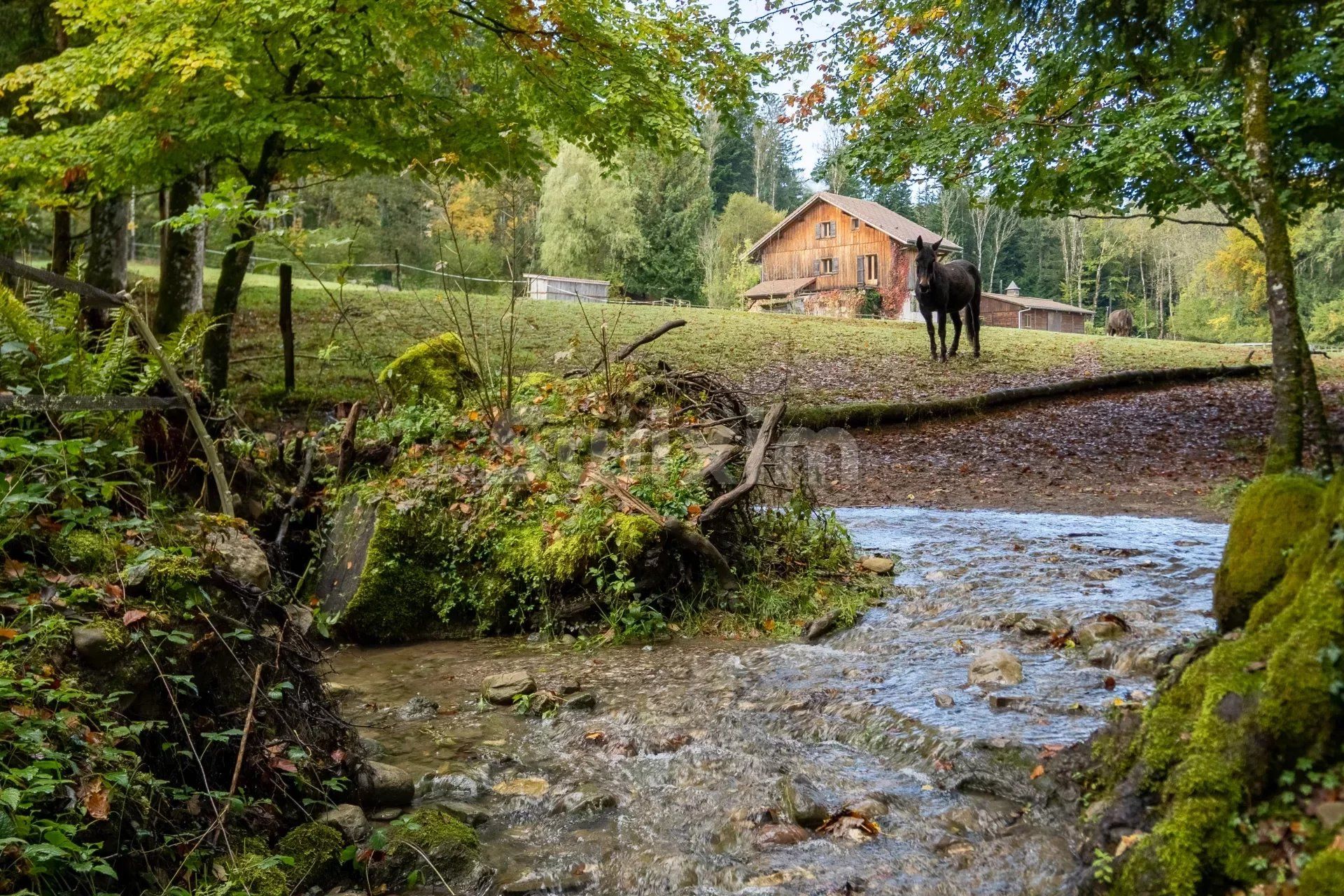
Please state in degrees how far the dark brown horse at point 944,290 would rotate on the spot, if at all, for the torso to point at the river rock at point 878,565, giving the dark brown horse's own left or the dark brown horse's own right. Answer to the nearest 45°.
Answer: approximately 45° to the dark brown horse's own left

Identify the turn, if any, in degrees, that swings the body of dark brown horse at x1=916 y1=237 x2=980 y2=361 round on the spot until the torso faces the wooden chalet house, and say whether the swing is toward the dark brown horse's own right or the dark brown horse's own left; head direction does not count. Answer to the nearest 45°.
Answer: approximately 135° to the dark brown horse's own right

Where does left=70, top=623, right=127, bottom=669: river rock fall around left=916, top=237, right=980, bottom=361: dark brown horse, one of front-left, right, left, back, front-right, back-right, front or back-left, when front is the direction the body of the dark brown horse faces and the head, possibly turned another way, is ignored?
front-left

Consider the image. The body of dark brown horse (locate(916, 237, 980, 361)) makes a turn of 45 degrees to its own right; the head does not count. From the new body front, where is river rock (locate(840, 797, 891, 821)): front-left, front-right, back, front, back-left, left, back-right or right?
left

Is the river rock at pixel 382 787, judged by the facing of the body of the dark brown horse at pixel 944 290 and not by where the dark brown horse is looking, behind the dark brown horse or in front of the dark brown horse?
in front

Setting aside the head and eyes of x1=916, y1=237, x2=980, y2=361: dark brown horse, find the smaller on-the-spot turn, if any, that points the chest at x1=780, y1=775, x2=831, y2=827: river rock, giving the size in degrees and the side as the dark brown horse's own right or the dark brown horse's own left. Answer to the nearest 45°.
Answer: approximately 45° to the dark brown horse's own left

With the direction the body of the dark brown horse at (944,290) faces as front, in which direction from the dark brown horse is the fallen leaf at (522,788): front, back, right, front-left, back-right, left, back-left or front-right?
front-left

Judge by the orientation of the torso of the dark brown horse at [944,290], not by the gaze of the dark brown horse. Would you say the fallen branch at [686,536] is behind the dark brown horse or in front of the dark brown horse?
in front

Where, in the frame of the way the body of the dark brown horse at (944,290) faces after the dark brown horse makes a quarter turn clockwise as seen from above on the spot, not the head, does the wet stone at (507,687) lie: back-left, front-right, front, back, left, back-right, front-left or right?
back-left

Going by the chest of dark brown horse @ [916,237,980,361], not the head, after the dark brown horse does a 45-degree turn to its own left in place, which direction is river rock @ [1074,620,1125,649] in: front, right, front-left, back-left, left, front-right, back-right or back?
front

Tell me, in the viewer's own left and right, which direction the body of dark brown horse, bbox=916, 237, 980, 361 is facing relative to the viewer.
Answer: facing the viewer and to the left of the viewer

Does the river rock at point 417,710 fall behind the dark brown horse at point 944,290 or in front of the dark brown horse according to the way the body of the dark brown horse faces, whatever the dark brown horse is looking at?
in front

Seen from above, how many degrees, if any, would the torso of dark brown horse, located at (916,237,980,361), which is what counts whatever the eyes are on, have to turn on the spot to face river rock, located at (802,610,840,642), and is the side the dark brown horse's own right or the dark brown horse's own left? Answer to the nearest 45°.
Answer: approximately 45° to the dark brown horse's own left

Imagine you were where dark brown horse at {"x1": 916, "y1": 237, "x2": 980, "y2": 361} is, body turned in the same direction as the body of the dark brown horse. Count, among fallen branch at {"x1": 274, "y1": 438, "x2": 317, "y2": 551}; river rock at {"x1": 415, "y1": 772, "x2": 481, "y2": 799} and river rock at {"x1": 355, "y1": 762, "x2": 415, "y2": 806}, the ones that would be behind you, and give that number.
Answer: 0
